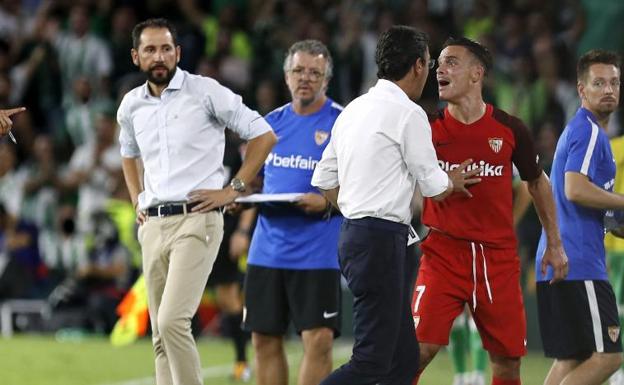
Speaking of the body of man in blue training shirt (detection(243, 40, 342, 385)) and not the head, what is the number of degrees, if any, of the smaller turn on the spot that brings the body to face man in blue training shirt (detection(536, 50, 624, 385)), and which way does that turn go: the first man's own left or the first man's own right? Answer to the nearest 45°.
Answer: approximately 45° to the first man's own left

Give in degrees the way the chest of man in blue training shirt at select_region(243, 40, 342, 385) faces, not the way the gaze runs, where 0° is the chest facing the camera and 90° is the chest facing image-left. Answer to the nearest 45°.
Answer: approximately 0°

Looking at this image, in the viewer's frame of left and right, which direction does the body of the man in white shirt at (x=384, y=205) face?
facing away from the viewer and to the right of the viewer

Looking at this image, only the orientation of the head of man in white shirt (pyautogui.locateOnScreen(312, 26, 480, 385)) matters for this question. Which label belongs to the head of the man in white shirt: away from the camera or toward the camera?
away from the camera
